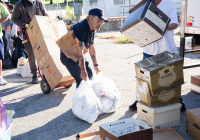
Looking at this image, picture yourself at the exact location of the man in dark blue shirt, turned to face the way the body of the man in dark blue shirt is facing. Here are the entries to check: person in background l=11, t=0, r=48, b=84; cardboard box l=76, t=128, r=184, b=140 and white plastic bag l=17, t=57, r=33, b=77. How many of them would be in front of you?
1

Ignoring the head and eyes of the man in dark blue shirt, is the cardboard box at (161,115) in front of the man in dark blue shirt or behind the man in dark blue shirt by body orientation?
in front

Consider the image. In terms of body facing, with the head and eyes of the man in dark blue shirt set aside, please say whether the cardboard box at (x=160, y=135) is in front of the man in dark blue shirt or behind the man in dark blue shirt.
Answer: in front

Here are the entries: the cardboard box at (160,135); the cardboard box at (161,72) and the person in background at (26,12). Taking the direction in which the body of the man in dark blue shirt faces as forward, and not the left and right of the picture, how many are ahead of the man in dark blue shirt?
2

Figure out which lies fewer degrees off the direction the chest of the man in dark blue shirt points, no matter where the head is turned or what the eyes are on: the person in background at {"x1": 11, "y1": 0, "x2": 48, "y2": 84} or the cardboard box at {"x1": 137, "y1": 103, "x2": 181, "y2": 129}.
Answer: the cardboard box

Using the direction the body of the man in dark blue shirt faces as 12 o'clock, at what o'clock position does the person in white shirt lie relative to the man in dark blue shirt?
The person in white shirt is roughly at 11 o'clock from the man in dark blue shirt.

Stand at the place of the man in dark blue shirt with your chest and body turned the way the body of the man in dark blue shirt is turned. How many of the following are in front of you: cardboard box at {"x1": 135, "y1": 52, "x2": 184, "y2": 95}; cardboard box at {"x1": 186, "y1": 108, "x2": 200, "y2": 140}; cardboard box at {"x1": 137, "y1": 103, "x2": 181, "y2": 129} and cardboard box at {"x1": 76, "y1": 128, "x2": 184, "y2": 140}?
4

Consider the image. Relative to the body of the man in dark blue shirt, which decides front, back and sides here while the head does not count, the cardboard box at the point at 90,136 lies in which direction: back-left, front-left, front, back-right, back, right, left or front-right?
front-right

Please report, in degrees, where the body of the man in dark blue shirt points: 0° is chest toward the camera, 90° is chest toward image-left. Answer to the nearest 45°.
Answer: approximately 315°

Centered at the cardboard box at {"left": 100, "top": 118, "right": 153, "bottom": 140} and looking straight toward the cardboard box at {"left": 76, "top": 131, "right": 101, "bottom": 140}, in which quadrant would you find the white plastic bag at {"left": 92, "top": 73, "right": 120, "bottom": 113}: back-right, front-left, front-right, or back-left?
front-right

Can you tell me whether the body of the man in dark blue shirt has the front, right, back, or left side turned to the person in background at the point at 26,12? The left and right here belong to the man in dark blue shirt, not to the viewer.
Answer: back

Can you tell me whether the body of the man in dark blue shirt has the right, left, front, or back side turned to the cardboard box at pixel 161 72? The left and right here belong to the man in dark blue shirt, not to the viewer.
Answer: front
